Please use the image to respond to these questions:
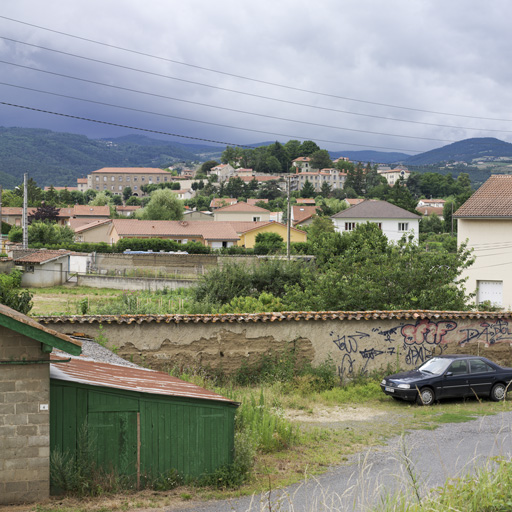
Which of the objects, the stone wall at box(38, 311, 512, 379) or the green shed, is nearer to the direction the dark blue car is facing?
the green shed

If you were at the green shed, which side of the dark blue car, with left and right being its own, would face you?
front

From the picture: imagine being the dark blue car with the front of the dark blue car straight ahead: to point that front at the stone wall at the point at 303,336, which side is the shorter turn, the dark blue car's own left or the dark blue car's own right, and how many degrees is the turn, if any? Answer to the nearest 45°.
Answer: approximately 45° to the dark blue car's own right

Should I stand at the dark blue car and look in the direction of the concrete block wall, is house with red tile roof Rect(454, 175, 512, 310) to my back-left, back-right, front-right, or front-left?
back-right

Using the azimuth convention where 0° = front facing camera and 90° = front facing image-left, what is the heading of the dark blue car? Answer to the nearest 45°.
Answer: approximately 45°

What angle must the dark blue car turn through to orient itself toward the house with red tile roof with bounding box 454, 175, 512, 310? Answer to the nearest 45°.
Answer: approximately 135° to its right

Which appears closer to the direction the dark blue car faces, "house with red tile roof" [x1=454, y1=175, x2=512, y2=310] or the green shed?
the green shed

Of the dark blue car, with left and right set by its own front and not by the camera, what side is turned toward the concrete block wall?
front

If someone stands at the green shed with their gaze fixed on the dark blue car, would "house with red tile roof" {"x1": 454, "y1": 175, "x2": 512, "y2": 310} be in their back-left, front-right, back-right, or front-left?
front-left
